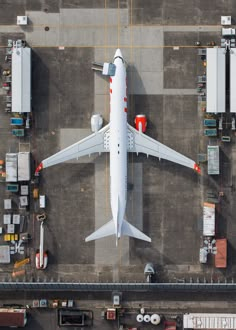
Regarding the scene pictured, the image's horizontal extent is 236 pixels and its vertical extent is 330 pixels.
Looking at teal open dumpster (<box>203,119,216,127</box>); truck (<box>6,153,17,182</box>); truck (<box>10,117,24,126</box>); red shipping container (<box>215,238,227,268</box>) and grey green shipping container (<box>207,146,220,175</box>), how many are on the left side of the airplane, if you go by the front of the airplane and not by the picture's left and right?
2

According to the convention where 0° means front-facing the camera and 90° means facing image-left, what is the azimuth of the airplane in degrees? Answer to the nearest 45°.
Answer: approximately 180°

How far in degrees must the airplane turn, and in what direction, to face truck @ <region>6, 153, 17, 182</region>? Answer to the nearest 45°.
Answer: approximately 90° to its left

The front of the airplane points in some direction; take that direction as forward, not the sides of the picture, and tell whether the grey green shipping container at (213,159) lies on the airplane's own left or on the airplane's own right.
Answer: on the airplane's own right

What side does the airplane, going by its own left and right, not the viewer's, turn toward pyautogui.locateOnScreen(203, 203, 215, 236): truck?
right

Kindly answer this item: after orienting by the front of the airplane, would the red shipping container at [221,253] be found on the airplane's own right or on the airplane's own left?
on the airplane's own right

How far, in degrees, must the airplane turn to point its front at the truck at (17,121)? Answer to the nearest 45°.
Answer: approximately 90° to its left

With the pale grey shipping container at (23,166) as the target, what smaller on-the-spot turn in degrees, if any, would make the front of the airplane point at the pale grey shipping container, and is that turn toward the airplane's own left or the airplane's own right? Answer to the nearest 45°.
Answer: approximately 90° to the airplane's own left
